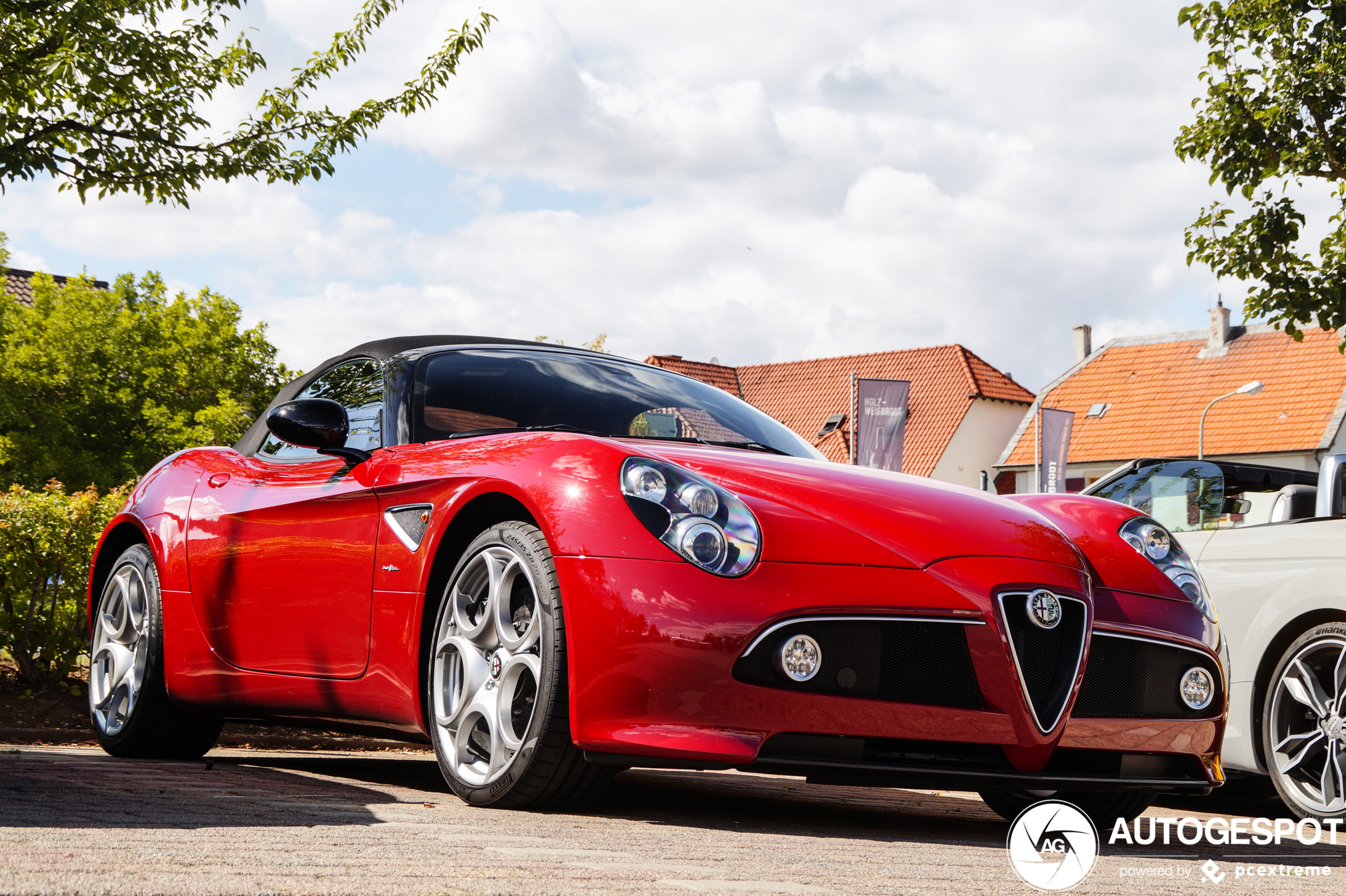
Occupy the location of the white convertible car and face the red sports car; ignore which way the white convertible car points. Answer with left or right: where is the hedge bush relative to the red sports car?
right

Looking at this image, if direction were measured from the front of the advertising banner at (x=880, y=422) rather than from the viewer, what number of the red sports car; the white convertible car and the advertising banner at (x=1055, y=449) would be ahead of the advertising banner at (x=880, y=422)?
2

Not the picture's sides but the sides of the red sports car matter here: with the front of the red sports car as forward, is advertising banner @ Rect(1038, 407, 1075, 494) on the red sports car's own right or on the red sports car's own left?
on the red sports car's own left

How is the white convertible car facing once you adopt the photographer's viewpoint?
facing away from the viewer and to the left of the viewer

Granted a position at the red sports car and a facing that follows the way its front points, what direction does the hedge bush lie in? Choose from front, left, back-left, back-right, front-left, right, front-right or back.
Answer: back

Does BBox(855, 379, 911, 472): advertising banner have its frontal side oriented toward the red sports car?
yes

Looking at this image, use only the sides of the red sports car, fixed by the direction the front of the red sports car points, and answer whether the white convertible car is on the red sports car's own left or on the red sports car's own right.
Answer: on the red sports car's own left
